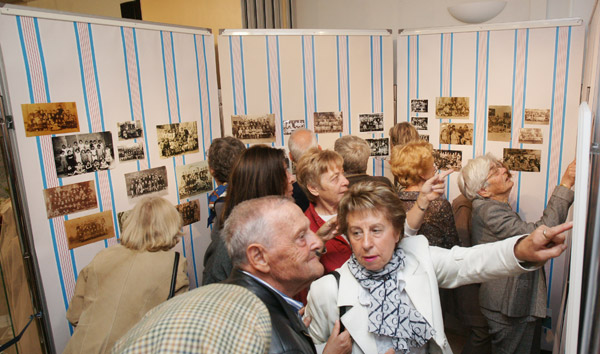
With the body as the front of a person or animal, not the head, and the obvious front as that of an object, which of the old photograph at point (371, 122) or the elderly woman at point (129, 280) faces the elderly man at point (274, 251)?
the old photograph

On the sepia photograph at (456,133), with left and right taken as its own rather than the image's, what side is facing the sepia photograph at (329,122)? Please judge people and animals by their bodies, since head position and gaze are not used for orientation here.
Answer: right

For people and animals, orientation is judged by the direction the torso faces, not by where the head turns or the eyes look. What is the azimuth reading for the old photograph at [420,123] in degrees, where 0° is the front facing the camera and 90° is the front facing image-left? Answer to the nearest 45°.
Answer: approximately 0°

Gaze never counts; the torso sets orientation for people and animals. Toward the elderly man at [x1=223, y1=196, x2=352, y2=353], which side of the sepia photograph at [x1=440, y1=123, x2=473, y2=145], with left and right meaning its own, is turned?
front

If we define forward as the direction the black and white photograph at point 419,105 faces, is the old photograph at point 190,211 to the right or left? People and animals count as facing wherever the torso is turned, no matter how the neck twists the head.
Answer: on its right

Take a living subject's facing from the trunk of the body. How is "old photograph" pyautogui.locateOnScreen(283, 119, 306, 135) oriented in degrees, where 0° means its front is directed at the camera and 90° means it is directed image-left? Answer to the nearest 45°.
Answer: approximately 0°

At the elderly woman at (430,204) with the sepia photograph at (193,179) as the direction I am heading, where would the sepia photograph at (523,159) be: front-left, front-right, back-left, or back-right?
back-right

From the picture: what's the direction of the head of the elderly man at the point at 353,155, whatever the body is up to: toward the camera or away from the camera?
away from the camera
